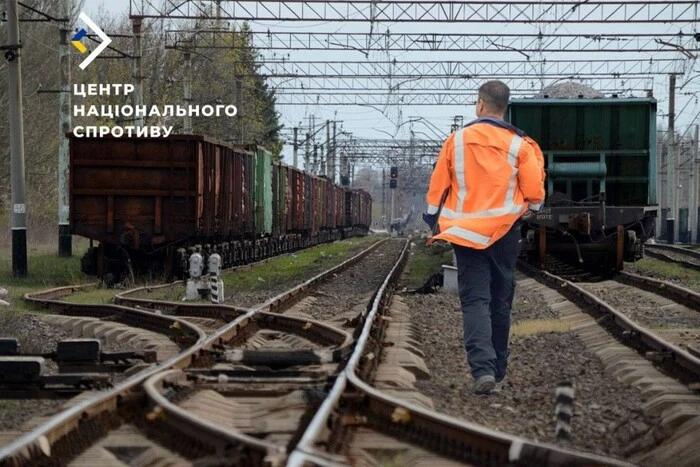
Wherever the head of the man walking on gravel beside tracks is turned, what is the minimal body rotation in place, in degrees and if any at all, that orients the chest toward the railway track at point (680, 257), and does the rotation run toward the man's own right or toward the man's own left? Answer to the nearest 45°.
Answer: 0° — they already face it

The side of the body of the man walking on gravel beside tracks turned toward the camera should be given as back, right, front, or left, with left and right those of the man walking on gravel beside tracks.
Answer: back

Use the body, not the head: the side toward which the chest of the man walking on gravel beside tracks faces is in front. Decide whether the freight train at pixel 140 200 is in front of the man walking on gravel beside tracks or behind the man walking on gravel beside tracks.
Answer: in front

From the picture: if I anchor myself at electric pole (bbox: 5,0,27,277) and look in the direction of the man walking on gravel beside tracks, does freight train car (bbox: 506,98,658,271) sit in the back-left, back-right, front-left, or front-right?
front-left

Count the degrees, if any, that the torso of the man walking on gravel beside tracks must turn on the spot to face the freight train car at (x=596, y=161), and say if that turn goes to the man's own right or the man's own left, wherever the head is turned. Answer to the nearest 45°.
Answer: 0° — they already face it

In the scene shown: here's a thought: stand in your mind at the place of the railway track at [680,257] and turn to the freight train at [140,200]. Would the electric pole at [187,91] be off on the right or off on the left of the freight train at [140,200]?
right
